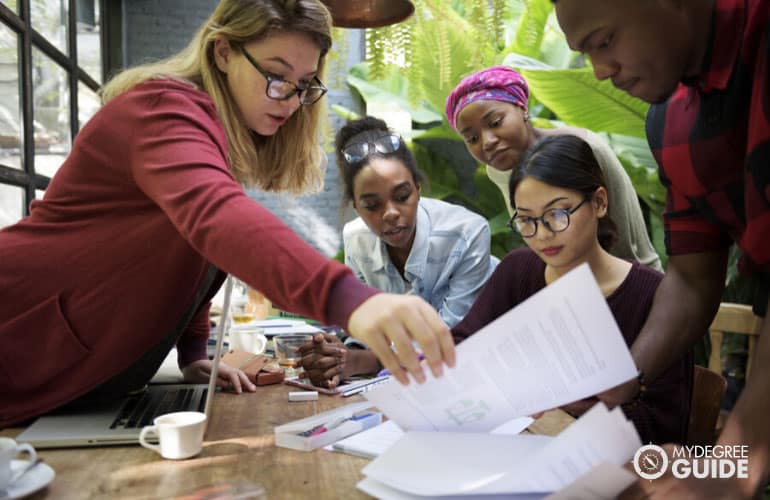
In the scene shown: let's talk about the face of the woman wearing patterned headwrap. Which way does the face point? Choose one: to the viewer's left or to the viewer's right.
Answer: to the viewer's left

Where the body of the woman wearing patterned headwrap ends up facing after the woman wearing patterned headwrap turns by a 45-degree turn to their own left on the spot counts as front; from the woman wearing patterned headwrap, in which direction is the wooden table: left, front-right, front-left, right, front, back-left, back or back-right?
front

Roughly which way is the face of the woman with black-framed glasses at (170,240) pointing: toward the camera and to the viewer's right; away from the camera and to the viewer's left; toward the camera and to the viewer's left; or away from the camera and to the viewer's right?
toward the camera and to the viewer's right

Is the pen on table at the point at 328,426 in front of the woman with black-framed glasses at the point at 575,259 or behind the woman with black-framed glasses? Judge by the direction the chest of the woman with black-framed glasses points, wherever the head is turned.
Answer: in front

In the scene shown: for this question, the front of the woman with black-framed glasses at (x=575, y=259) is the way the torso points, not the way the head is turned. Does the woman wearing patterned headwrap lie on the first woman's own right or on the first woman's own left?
on the first woman's own right

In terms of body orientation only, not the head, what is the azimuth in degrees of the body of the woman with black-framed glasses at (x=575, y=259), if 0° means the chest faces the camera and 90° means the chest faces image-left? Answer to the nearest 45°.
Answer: approximately 45°

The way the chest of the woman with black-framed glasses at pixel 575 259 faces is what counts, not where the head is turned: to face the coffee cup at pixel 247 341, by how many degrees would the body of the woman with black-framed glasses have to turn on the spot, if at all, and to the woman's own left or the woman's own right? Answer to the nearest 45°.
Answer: approximately 45° to the woman's own right

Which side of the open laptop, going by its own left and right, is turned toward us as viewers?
left

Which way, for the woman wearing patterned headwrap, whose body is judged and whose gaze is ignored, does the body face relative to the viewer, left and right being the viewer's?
facing the viewer and to the left of the viewer
